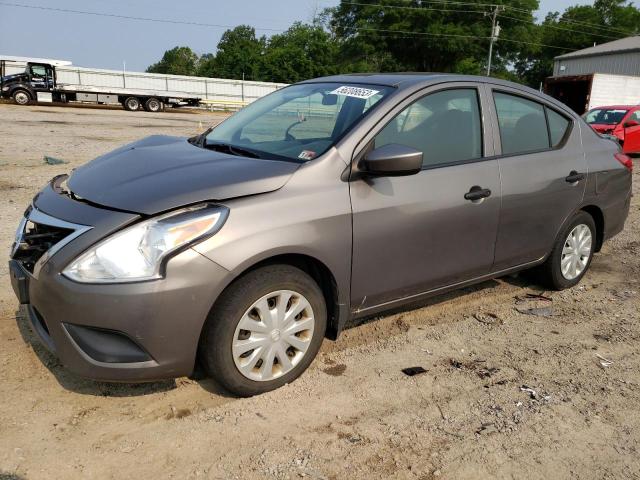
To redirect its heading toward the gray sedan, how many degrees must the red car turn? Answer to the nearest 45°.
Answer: approximately 45° to its left

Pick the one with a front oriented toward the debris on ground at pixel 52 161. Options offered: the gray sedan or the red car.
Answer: the red car

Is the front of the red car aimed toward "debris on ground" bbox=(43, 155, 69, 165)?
yes

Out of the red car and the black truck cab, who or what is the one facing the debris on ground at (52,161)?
the red car

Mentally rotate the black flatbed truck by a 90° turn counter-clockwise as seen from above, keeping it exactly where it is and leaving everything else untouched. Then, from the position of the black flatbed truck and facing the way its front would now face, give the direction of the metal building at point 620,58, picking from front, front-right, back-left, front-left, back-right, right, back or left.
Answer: left

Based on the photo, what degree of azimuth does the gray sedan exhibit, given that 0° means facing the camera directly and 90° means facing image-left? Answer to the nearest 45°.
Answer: approximately 45°

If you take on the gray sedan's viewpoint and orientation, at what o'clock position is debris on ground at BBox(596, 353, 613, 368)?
The debris on ground is roughly at 7 o'clock from the gray sedan.

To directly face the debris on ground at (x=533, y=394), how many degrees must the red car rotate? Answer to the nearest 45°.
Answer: approximately 45° to its left

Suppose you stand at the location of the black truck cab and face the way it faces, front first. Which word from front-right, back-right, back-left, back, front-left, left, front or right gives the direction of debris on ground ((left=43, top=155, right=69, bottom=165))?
left

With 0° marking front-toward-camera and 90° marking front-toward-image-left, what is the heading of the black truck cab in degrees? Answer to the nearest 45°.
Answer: approximately 90°

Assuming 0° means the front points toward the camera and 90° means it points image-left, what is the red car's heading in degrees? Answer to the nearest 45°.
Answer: approximately 45°

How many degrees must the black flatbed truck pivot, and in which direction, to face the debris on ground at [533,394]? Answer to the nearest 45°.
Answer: approximately 90° to its left

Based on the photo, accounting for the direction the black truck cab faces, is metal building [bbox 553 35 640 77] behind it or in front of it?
behind

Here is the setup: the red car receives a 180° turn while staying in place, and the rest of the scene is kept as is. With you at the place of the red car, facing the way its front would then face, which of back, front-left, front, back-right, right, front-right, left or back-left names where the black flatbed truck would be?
back-left

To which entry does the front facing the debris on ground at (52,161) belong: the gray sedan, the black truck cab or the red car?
the red car

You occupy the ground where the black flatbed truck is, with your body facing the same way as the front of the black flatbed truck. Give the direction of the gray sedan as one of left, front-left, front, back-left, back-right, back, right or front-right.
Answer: left

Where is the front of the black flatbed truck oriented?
to the viewer's left
